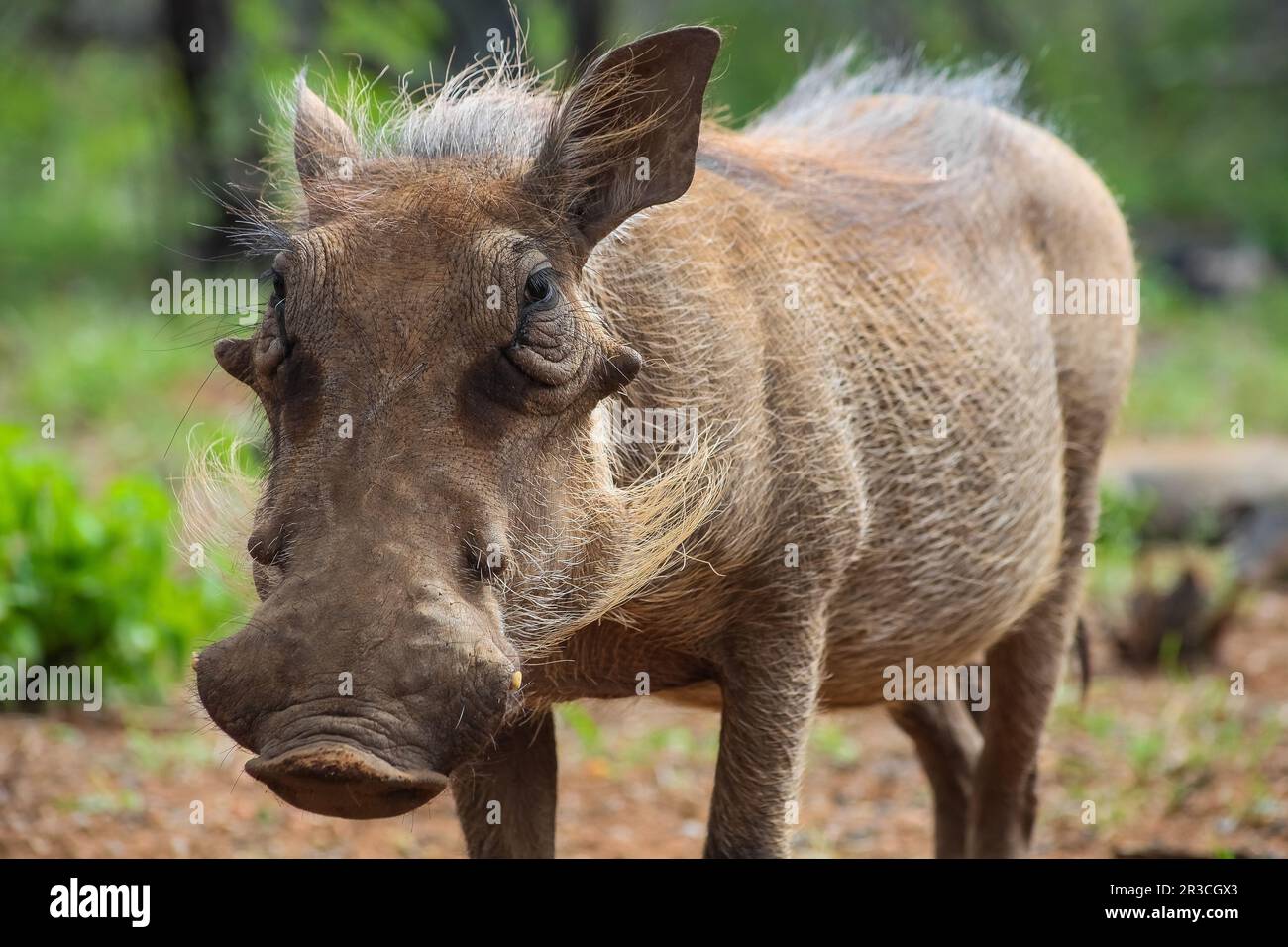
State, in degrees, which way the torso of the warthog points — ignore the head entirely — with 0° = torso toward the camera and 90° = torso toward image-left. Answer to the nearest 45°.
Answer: approximately 45°

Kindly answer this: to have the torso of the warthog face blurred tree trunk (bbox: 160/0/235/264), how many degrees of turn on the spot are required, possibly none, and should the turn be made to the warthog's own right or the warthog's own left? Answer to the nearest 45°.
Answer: approximately 135° to the warthog's own right
